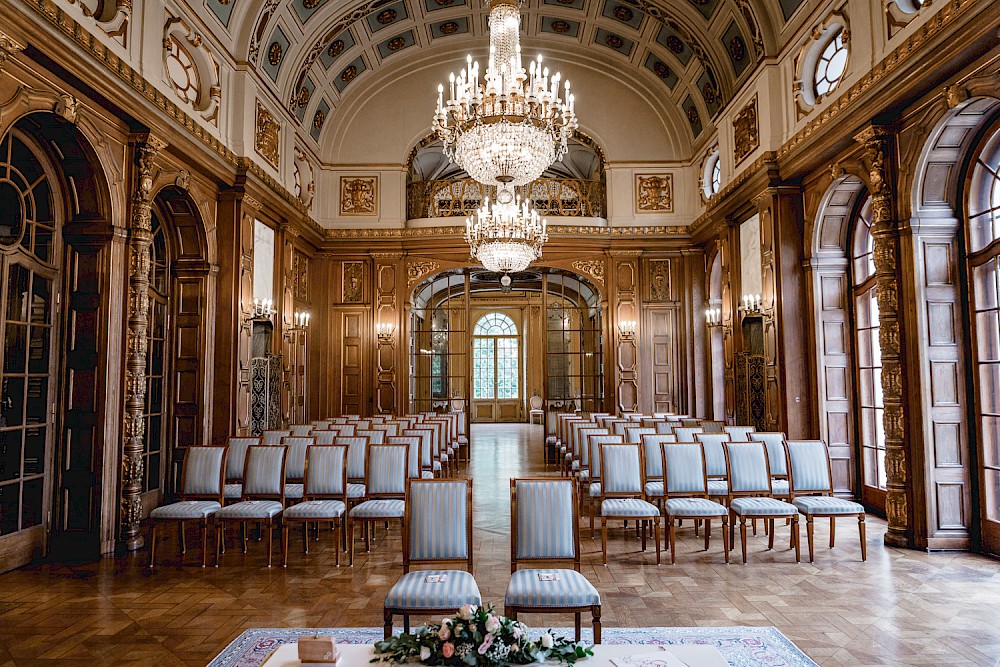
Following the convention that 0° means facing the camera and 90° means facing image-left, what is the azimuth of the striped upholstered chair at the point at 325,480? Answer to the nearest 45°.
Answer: approximately 0°

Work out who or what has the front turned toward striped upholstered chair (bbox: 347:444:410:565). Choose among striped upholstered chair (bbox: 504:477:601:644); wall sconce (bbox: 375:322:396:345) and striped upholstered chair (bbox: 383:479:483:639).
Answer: the wall sconce

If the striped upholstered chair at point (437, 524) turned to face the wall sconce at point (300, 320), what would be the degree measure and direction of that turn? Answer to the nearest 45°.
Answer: approximately 180°

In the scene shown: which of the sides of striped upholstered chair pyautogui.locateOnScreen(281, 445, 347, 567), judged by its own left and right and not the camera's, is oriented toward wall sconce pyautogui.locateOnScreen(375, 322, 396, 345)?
back

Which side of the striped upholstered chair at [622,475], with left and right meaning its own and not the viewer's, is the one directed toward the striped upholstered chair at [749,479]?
left

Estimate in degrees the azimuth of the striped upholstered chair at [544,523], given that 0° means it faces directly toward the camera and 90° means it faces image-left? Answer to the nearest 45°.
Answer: approximately 0°

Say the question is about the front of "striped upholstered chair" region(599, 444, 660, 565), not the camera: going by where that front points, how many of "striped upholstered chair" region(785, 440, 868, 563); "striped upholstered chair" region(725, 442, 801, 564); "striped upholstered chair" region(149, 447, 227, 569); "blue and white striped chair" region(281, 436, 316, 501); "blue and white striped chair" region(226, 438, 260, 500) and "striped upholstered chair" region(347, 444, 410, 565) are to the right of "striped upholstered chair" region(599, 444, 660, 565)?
4

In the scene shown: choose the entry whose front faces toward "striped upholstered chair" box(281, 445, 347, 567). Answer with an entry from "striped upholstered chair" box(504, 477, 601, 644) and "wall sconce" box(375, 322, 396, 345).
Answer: the wall sconce

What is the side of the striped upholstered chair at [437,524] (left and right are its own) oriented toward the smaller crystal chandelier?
back

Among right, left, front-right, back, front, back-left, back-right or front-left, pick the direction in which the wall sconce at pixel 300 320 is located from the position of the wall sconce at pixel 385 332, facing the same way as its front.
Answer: front-right
